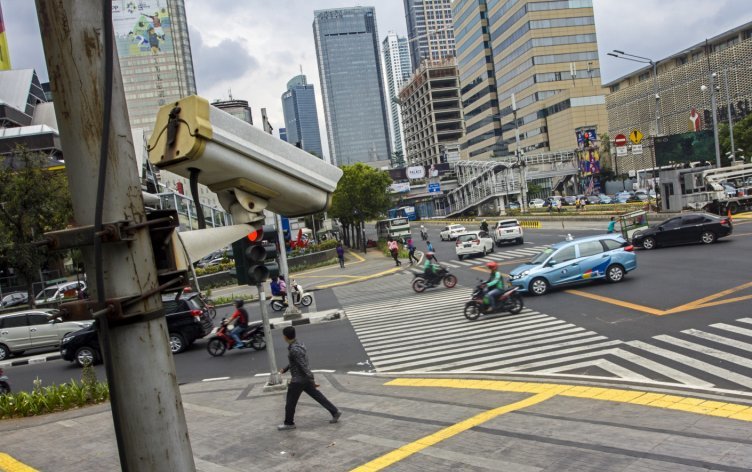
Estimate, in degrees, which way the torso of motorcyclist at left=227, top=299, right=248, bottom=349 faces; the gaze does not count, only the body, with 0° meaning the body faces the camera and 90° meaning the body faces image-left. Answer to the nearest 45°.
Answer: approximately 90°

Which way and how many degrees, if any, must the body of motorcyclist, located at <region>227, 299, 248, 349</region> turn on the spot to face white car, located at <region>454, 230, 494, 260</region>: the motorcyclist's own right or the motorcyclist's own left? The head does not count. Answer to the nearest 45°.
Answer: approximately 135° to the motorcyclist's own right

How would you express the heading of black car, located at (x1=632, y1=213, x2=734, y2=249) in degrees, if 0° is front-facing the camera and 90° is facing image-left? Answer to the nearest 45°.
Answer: approximately 90°

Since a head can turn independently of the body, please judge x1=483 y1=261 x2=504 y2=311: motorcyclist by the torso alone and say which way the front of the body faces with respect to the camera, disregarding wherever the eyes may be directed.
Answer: to the viewer's left

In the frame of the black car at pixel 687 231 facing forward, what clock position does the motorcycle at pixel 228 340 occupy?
The motorcycle is roughly at 10 o'clock from the black car.

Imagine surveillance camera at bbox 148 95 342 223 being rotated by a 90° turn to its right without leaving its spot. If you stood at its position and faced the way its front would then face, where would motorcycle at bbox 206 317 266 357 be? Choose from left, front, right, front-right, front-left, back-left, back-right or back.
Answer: back-left

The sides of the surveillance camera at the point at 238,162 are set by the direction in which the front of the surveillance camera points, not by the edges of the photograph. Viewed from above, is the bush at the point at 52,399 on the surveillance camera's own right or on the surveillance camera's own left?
on the surveillance camera's own left

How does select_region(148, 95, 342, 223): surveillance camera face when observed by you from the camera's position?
facing away from the viewer and to the right of the viewer
